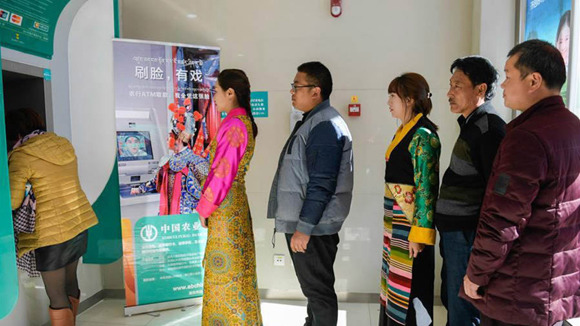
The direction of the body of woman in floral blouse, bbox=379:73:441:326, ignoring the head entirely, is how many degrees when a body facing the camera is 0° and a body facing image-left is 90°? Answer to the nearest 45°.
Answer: approximately 90°

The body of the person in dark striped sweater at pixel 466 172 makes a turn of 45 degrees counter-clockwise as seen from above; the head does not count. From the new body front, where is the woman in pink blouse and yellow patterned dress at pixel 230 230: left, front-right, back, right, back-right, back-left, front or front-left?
front-right

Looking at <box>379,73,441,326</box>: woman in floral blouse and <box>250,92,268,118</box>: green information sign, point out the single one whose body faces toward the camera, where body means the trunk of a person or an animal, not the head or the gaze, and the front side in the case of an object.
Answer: the green information sign

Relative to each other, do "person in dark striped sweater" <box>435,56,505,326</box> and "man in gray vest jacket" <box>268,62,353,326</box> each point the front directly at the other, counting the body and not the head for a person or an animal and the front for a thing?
no

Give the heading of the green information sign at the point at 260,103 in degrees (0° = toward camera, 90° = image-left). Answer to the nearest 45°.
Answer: approximately 0°

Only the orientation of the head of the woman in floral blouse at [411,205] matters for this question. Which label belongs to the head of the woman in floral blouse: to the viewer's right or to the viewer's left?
to the viewer's left

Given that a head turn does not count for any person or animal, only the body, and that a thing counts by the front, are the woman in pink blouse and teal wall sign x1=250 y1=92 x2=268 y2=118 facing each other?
no

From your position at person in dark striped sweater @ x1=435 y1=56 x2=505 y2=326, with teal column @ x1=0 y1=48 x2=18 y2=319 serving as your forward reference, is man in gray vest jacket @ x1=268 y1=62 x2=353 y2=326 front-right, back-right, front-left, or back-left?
front-right

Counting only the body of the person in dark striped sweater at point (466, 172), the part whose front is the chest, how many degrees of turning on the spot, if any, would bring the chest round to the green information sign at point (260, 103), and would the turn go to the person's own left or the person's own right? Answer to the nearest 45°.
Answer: approximately 45° to the person's own right

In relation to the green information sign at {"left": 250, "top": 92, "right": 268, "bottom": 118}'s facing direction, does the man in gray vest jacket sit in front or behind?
in front

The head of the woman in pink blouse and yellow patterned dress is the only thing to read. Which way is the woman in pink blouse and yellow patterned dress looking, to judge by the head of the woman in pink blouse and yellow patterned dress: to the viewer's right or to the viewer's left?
to the viewer's left

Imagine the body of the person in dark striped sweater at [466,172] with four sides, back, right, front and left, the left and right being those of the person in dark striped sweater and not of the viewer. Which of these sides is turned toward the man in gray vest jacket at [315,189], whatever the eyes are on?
front

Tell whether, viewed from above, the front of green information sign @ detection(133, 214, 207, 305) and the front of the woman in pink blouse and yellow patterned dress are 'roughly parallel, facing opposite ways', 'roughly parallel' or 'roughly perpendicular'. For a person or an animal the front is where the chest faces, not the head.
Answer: roughly perpendicular

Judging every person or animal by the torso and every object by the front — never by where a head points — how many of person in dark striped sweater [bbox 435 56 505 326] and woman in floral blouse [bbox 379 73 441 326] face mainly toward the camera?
0

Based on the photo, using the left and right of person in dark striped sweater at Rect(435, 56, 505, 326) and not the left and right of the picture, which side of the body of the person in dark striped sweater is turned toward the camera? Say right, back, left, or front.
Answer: left

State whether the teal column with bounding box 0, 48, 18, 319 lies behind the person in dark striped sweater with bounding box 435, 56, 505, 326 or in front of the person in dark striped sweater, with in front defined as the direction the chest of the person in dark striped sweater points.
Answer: in front

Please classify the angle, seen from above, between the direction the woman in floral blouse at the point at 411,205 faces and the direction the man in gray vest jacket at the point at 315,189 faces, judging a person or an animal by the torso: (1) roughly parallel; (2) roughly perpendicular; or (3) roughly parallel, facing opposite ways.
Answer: roughly parallel

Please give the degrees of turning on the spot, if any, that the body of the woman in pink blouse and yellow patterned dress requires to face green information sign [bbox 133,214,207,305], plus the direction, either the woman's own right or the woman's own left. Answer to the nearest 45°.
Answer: approximately 45° to the woman's own right

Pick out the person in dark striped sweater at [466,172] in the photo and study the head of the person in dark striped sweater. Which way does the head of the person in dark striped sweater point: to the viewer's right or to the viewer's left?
to the viewer's left

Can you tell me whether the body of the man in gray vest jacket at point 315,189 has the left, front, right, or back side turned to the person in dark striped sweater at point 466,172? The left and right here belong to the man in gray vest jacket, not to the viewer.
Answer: back
